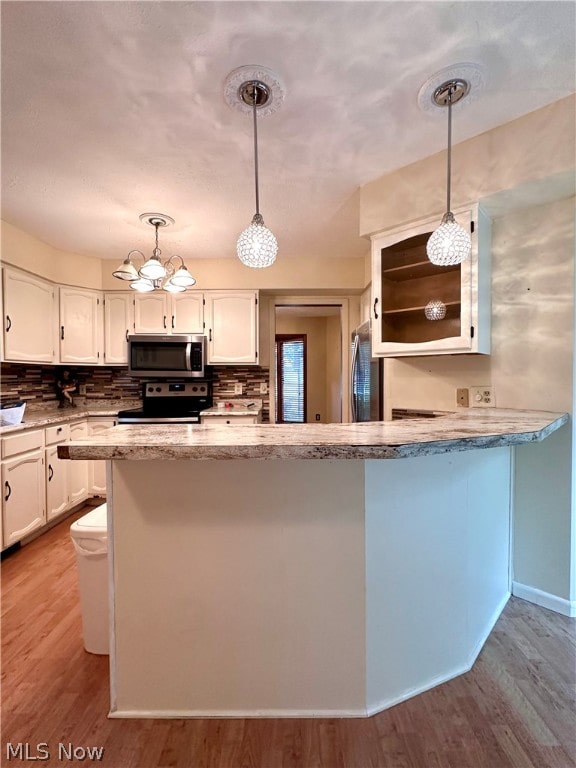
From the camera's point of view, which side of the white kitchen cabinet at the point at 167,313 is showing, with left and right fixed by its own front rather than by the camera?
front

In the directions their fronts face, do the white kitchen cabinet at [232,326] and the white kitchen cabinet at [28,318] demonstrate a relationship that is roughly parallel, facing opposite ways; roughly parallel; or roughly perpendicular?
roughly perpendicular

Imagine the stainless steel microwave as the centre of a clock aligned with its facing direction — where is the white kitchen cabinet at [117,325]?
The white kitchen cabinet is roughly at 4 o'clock from the stainless steel microwave.

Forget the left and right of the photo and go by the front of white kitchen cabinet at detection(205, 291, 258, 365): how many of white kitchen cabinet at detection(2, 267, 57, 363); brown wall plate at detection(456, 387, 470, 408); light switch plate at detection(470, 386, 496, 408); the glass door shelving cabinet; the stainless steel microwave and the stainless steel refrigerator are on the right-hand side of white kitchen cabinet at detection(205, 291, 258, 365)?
2

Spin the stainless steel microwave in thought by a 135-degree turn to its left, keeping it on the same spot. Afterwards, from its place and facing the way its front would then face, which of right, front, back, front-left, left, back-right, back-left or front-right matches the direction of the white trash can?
back-right

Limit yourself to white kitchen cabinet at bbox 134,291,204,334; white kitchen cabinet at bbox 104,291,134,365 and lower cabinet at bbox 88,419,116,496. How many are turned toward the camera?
3

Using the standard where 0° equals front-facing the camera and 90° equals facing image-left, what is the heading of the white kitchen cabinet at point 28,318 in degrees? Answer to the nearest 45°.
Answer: approximately 315°

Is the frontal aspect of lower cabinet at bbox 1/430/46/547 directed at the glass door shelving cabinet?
yes

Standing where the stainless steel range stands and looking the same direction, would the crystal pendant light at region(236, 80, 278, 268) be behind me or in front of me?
in front

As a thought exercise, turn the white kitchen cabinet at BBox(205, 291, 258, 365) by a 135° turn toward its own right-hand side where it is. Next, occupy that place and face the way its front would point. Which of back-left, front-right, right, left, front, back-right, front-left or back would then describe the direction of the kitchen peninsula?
back-left
